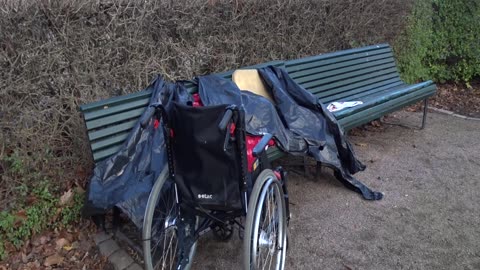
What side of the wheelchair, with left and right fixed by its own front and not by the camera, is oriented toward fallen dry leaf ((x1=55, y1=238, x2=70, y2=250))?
left

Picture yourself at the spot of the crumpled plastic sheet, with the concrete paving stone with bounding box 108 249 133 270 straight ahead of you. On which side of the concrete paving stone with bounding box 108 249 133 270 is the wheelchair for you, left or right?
left

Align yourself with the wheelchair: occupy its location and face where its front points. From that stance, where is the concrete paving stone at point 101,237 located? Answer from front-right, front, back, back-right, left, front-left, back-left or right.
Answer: left

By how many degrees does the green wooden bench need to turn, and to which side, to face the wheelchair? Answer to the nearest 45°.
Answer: approximately 90° to its right

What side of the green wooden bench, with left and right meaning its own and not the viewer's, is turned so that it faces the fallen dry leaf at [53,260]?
right

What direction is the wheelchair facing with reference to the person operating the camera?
facing away from the viewer and to the right of the viewer

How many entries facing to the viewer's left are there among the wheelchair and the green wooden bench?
0

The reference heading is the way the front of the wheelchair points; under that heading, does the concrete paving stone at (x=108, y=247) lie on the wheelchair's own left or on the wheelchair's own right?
on the wheelchair's own left

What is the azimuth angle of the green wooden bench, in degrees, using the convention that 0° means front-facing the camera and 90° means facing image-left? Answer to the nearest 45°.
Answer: approximately 315°

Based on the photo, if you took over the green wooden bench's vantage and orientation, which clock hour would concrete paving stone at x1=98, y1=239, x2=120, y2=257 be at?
The concrete paving stone is roughly at 3 o'clock from the green wooden bench.

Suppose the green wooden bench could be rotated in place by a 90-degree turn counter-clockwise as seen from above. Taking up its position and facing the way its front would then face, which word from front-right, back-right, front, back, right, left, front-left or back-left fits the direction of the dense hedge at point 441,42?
front

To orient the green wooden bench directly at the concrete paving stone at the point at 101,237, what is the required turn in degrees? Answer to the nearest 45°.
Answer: approximately 90° to its right

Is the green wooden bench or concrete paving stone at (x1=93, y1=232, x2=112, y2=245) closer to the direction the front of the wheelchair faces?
the green wooden bench
